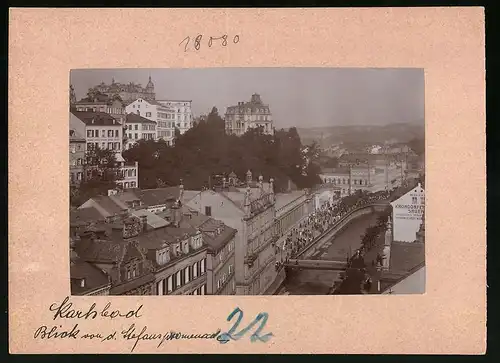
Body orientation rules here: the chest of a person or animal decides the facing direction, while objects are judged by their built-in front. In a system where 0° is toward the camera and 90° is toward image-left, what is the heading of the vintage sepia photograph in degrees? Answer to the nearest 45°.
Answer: approximately 0°
